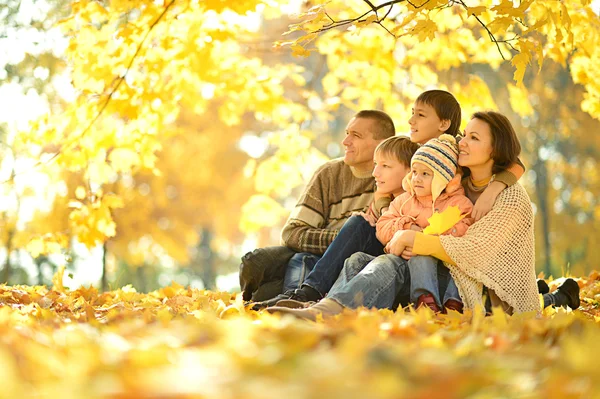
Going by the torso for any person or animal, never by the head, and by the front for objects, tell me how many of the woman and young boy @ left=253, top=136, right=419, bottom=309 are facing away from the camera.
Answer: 0

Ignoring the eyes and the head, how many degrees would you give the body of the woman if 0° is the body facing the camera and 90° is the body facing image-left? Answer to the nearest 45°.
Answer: approximately 90°

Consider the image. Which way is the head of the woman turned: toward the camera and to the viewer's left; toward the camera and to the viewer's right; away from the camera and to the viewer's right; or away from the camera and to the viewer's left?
toward the camera and to the viewer's left

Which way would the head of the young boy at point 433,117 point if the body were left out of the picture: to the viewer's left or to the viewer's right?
to the viewer's left

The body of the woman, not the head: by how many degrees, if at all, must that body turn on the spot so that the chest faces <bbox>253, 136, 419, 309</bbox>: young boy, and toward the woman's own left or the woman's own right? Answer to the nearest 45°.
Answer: approximately 45° to the woman's own right

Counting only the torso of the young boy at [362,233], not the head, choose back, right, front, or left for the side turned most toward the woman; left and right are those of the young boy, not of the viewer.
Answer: back

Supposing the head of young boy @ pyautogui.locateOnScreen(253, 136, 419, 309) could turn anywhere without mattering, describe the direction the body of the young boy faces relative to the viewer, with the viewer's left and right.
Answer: facing the viewer and to the left of the viewer

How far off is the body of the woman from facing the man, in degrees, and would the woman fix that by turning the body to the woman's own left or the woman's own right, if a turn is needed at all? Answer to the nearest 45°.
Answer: approximately 45° to the woman's own right

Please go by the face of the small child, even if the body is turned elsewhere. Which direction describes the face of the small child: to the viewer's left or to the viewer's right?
to the viewer's left
